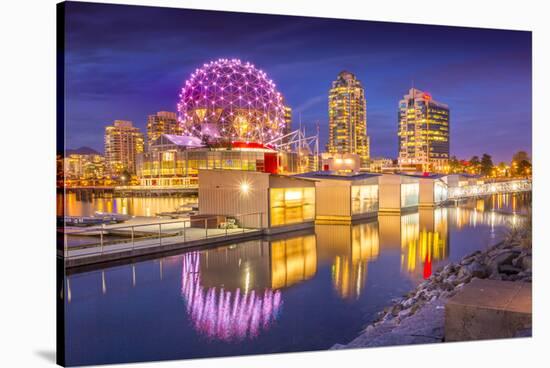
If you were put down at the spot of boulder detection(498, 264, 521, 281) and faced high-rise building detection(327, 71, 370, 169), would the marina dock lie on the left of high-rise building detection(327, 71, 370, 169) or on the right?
left

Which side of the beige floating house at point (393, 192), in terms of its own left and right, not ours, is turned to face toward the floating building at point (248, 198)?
right

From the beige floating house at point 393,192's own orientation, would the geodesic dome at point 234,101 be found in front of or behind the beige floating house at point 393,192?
behind

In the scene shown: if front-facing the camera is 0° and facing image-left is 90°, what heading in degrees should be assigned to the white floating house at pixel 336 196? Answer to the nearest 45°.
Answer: approximately 315°

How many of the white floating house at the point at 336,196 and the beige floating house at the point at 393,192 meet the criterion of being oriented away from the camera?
0

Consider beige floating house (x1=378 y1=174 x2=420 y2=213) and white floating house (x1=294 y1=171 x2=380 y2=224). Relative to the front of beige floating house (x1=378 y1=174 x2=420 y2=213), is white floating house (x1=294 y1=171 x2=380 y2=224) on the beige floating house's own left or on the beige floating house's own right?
on the beige floating house's own right

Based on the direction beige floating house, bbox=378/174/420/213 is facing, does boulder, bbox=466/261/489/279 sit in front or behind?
in front

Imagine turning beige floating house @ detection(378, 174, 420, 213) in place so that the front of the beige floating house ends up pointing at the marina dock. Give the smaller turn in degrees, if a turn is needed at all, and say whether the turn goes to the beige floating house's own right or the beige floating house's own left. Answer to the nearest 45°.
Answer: approximately 90° to the beige floating house's own right
